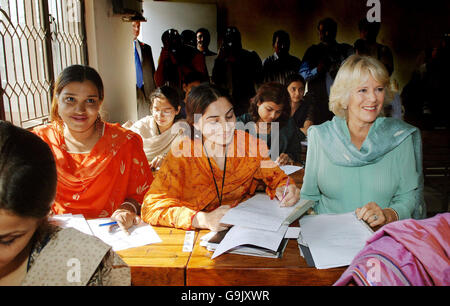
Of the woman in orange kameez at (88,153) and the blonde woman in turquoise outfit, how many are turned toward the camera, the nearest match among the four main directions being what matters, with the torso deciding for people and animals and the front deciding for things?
2

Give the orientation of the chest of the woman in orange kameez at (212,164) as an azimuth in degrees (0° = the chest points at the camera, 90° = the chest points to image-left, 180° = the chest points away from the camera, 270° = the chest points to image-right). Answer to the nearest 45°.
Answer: approximately 315°

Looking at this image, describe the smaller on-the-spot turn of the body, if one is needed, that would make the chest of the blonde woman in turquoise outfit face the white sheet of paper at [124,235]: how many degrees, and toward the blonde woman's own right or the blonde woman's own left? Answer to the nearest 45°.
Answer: approximately 45° to the blonde woman's own right

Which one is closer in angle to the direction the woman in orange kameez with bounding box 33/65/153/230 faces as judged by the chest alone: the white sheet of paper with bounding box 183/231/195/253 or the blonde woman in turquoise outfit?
the white sheet of paper

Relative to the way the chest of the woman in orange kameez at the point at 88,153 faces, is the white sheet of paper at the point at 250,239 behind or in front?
in front

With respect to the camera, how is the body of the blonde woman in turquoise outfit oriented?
toward the camera

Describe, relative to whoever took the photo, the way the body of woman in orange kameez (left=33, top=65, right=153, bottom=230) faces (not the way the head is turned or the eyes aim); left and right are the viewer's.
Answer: facing the viewer
